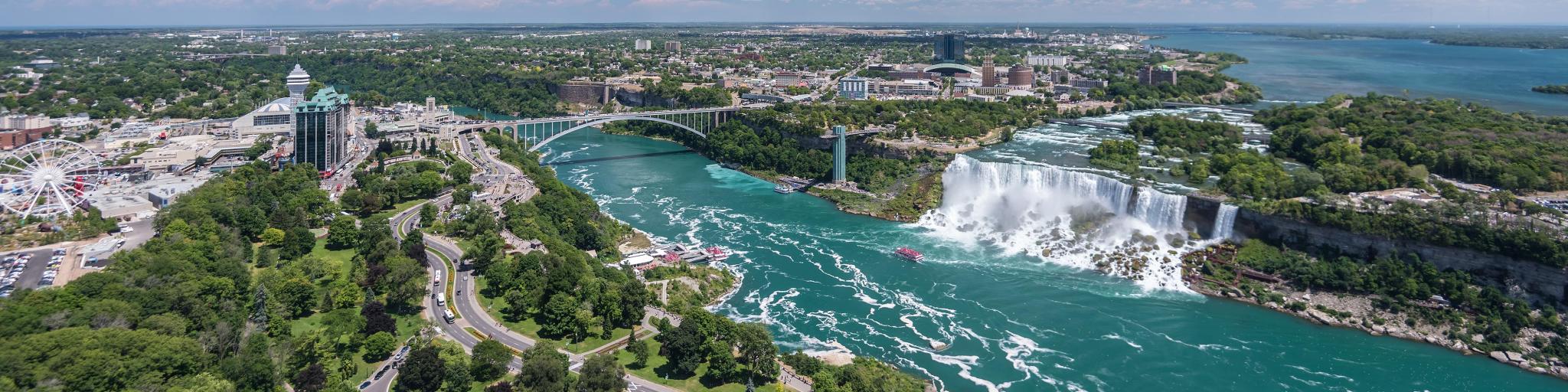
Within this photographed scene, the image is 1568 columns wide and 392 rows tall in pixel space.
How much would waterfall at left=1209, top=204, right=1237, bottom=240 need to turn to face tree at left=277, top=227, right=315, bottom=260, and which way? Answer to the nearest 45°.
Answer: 0° — it already faces it

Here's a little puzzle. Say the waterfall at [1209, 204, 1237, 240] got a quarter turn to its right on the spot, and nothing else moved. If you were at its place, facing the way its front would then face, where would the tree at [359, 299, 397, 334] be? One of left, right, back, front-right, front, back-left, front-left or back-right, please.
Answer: left

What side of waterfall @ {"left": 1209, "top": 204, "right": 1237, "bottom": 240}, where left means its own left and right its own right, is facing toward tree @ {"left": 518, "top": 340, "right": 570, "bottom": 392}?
front

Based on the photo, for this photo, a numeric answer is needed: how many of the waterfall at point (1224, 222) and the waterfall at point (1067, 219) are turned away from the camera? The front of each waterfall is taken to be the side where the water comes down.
0

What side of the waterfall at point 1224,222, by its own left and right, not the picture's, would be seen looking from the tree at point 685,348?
front

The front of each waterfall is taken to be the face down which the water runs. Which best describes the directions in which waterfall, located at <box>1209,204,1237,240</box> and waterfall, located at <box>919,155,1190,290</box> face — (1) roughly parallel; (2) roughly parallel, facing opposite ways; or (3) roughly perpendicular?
roughly parallel

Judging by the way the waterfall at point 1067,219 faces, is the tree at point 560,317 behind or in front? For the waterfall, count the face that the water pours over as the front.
in front

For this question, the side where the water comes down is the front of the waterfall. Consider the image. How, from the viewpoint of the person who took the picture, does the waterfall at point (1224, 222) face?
facing the viewer and to the left of the viewer

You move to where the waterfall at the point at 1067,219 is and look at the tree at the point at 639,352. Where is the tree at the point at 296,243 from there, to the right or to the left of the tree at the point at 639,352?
right
